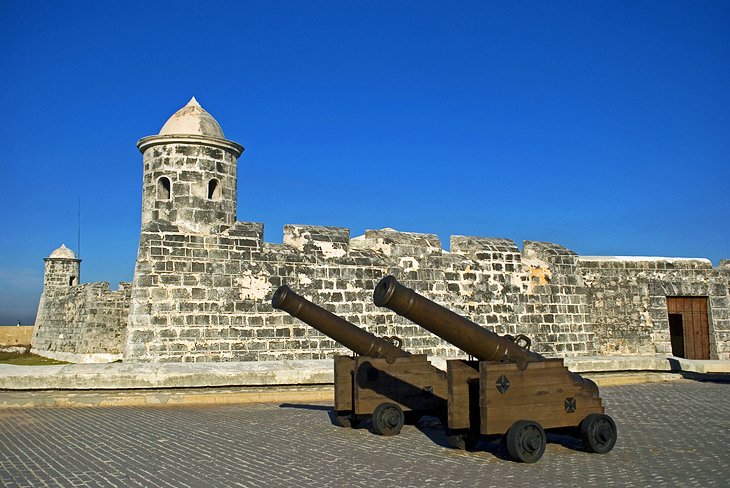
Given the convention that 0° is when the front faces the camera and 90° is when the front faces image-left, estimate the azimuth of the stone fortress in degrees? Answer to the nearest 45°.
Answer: approximately 0°
